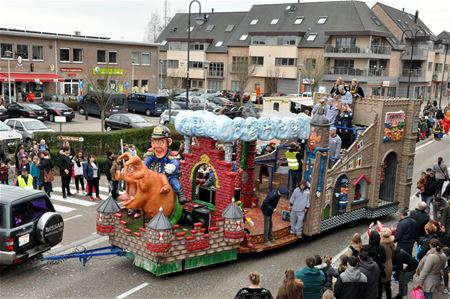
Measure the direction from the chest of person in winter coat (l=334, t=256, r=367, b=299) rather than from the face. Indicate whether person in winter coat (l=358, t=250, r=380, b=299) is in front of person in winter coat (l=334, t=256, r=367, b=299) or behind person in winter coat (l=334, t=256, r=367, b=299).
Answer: in front

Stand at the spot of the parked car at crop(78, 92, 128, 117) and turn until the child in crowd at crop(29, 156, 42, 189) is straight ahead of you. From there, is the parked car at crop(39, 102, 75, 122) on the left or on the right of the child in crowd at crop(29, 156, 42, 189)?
right

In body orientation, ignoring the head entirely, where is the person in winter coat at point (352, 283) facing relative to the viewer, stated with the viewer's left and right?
facing away from the viewer

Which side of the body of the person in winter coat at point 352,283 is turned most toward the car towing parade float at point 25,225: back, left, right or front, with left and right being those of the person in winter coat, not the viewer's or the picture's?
left

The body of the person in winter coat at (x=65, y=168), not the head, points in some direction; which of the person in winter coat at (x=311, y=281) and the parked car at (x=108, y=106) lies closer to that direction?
the person in winter coat

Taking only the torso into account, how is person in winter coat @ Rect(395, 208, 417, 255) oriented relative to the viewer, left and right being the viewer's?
facing away from the viewer and to the left of the viewer

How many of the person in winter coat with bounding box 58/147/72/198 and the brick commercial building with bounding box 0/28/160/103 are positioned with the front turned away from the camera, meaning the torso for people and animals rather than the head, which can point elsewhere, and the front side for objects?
0

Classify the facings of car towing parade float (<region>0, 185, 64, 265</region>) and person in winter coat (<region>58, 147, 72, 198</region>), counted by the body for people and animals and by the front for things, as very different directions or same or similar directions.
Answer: very different directions

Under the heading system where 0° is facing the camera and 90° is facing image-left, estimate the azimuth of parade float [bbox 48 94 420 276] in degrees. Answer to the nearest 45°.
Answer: approximately 45°

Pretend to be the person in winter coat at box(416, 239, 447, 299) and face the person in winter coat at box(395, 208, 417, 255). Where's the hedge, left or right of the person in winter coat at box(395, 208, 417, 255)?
left

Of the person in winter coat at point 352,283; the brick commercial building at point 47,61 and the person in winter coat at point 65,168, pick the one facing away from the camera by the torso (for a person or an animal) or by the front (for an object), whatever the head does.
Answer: the person in winter coat at point 352,283

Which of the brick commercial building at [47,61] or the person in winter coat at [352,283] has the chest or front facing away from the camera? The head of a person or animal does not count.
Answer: the person in winter coat

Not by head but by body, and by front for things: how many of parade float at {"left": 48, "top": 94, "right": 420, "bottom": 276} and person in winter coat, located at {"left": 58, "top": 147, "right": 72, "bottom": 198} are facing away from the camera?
0

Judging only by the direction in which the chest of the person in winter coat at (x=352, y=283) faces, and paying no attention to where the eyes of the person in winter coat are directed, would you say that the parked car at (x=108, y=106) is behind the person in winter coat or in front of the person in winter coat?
in front

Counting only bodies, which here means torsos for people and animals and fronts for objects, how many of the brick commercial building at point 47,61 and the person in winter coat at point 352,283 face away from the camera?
1

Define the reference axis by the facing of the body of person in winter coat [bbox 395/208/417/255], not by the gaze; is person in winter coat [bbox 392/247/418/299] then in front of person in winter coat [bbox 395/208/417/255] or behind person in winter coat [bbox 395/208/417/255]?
behind
